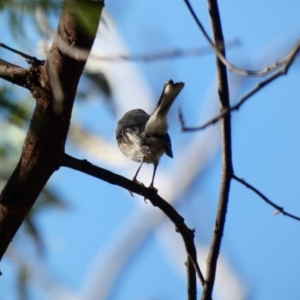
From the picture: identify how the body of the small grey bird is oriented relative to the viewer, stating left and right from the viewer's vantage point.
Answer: facing away from the viewer and to the left of the viewer

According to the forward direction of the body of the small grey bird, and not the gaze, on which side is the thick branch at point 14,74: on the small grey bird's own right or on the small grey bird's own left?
on the small grey bird's own left

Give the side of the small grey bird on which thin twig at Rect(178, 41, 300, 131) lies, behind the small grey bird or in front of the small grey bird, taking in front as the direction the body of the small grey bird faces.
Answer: behind

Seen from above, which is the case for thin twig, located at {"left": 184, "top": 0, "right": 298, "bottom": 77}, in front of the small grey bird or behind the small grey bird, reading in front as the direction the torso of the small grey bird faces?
behind
